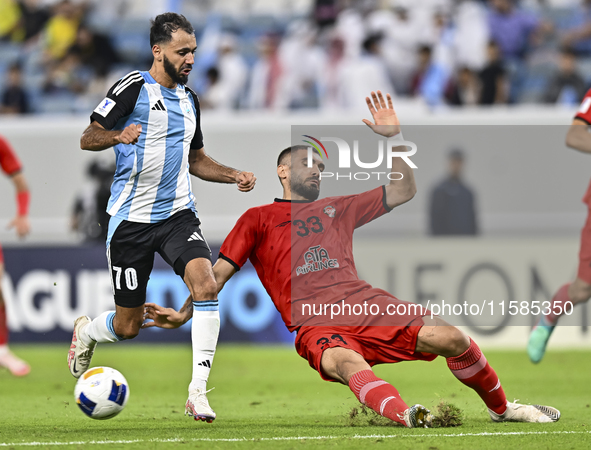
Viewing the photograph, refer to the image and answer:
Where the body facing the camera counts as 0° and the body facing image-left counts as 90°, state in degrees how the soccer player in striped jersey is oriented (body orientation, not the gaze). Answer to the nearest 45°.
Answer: approximately 315°
